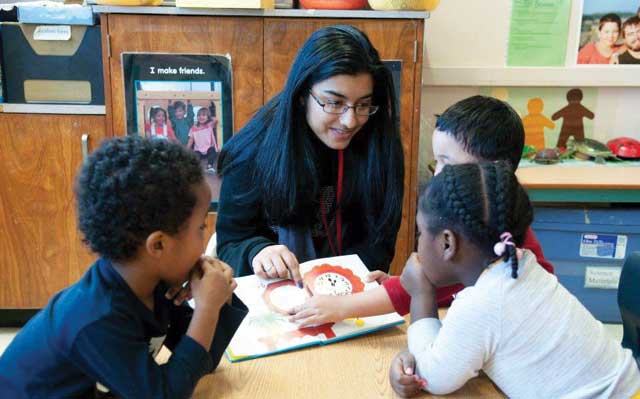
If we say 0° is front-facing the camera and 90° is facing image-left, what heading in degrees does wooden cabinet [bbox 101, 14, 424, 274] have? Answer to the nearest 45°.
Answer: approximately 0°

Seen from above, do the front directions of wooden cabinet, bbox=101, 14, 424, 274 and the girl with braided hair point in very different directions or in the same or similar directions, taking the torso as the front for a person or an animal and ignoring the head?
very different directions

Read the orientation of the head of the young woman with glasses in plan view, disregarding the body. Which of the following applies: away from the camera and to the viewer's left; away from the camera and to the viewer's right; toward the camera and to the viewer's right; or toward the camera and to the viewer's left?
toward the camera and to the viewer's right

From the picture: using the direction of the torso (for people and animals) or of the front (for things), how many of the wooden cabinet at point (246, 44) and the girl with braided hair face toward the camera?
1

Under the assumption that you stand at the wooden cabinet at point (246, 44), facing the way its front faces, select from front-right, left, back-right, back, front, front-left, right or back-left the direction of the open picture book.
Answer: front

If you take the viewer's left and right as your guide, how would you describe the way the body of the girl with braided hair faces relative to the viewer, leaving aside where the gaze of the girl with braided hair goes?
facing away from the viewer and to the left of the viewer

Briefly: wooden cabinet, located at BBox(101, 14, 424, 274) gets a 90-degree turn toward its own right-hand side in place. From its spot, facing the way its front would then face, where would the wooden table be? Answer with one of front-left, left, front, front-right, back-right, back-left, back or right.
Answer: left

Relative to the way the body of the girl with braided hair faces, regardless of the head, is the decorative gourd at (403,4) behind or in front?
in front

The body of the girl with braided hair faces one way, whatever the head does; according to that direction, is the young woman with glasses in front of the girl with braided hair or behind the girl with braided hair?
in front

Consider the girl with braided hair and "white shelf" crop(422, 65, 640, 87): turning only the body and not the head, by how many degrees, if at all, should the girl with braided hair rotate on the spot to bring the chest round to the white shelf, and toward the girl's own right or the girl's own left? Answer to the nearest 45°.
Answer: approximately 45° to the girl's own right

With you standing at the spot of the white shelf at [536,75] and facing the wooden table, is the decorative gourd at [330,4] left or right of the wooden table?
right
